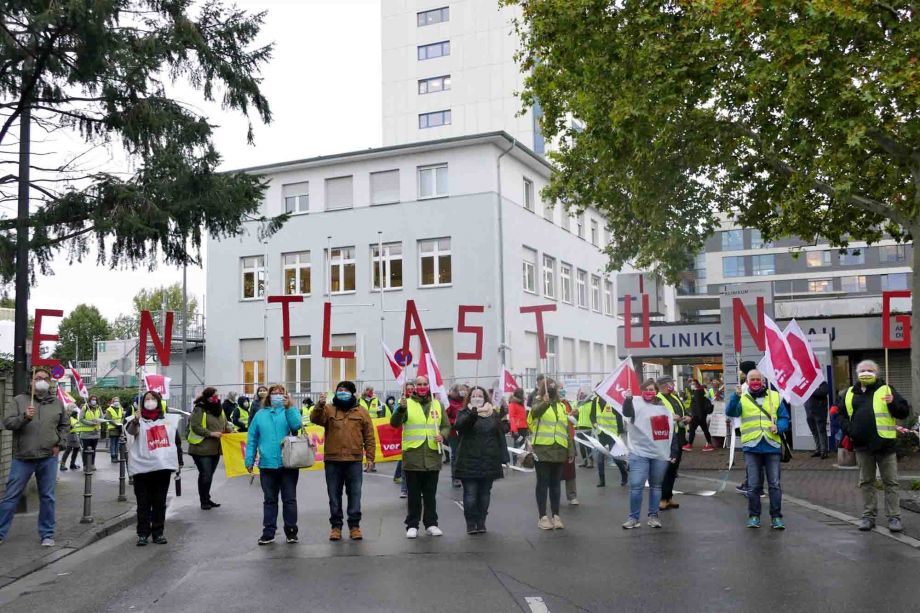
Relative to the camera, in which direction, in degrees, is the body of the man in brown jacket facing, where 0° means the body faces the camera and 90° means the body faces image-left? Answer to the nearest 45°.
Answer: approximately 0°

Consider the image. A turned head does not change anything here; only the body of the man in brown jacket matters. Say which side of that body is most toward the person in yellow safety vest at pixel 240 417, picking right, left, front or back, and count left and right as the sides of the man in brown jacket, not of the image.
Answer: back

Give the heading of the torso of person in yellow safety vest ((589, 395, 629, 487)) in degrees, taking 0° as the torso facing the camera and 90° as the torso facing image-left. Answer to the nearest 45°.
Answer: approximately 0°

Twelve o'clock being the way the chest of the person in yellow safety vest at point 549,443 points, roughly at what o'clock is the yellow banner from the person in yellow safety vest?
The yellow banner is roughly at 5 o'clock from the person in yellow safety vest.

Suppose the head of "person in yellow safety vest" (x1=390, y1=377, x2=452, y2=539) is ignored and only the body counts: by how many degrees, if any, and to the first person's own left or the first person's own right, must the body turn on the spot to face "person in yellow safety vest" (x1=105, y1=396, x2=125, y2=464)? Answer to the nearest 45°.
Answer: approximately 135° to the first person's own right
